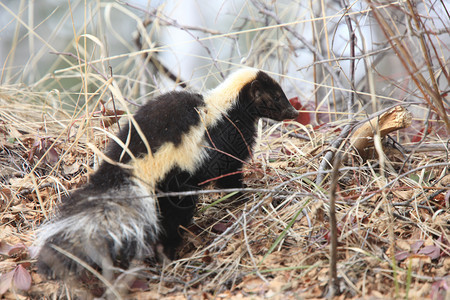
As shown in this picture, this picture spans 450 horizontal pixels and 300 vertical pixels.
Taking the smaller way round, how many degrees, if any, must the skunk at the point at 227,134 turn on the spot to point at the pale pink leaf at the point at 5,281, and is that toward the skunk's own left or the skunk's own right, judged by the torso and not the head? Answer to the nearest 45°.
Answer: approximately 135° to the skunk's own right

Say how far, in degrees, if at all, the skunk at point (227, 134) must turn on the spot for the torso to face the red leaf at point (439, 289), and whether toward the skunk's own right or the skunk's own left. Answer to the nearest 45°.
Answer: approximately 45° to the skunk's own right

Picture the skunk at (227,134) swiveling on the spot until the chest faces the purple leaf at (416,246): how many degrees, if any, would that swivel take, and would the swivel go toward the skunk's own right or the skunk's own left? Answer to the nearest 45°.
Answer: approximately 45° to the skunk's own right

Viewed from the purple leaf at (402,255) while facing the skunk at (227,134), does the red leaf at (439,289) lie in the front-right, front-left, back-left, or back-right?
back-left

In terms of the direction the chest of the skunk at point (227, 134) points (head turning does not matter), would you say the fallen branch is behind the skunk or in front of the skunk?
in front

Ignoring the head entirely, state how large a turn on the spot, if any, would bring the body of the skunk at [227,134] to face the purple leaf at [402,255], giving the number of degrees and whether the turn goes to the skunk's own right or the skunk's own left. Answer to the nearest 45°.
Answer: approximately 45° to the skunk's own right

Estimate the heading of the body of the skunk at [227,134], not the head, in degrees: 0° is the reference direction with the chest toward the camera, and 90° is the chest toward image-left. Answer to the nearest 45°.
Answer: approximately 270°

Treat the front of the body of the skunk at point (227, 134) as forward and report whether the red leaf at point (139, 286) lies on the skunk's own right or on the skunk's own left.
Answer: on the skunk's own right

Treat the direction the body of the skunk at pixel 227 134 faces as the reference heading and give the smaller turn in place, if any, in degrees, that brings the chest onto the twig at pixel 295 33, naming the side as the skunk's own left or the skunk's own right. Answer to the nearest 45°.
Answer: approximately 90° to the skunk's own left
